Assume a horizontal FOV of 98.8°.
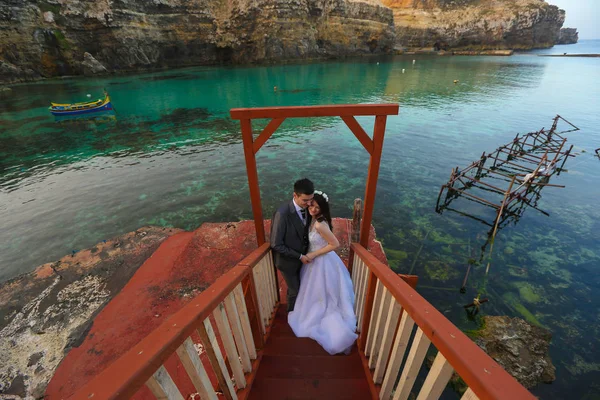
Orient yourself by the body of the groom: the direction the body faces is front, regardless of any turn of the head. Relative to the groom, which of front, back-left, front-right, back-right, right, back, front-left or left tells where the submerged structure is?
left

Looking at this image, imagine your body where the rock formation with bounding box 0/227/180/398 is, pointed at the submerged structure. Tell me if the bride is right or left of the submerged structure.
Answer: right

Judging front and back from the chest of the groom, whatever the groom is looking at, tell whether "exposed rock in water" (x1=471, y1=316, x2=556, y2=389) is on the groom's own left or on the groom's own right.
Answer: on the groom's own left

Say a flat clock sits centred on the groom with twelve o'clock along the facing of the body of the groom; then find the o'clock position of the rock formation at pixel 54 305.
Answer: The rock formation is roughly at 5 o'clock from the groom.

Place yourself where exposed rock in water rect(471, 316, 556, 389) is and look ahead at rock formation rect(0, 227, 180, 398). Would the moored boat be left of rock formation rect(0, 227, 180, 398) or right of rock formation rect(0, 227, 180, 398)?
right

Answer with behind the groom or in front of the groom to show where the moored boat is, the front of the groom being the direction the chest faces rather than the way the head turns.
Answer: behind

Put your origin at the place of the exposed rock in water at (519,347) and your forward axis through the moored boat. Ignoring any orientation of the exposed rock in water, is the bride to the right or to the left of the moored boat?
left

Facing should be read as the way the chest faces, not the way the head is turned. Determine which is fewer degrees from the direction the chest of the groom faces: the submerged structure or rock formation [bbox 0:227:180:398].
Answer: the submerged structure

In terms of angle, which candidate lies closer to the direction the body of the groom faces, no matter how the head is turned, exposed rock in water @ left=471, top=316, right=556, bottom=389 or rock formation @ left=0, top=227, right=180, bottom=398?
the exposed rock in water

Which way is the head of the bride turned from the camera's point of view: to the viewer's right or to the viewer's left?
to the viewer's left

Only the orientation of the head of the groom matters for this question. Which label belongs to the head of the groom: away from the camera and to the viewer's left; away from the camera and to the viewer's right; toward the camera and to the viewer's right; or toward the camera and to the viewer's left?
toward the camera and to the viewer's right
